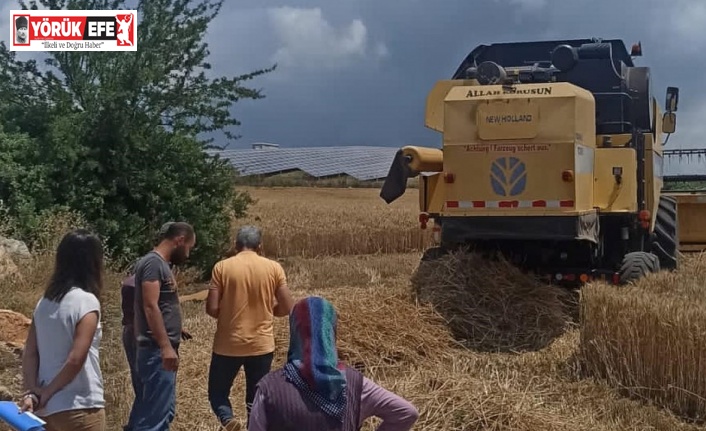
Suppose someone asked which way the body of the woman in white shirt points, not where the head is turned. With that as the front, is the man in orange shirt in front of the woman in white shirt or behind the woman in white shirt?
in front

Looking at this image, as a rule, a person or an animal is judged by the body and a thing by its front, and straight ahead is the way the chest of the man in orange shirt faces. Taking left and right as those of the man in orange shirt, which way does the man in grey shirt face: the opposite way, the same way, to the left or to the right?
to the right

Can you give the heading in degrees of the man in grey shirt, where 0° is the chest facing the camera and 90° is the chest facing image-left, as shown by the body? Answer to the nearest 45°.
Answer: approximately 270°

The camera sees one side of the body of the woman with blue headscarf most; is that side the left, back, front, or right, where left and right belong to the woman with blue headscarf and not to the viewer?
back

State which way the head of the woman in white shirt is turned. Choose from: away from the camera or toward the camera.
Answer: away from the camera

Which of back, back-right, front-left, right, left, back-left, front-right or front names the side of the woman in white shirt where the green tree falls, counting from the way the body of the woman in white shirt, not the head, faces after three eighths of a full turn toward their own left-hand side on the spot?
right

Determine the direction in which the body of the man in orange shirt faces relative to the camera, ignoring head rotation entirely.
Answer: away from the camera

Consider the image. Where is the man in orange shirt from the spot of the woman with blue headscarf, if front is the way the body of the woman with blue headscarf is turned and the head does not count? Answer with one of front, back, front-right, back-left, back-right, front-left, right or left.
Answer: front

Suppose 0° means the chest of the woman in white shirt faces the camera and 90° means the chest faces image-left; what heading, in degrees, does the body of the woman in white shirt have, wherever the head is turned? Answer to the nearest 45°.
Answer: approximately 225°

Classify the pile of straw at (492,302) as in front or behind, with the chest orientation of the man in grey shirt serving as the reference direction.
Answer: in front

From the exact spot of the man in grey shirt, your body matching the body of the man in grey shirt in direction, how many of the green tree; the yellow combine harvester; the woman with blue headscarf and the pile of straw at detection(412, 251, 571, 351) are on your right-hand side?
1

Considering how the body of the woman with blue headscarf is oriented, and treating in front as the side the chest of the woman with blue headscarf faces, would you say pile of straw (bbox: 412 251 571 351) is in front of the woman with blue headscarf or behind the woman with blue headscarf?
in front

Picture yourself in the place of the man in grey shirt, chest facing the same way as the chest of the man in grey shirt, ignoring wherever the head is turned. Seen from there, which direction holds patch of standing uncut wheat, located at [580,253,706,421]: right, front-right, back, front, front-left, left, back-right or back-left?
front

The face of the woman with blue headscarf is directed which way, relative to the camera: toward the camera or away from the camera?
away from the camera

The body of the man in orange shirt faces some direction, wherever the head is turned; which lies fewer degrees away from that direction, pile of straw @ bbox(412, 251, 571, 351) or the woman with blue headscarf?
the pile of straw

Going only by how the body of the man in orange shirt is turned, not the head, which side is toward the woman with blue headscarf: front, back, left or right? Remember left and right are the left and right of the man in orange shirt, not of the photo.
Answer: back
